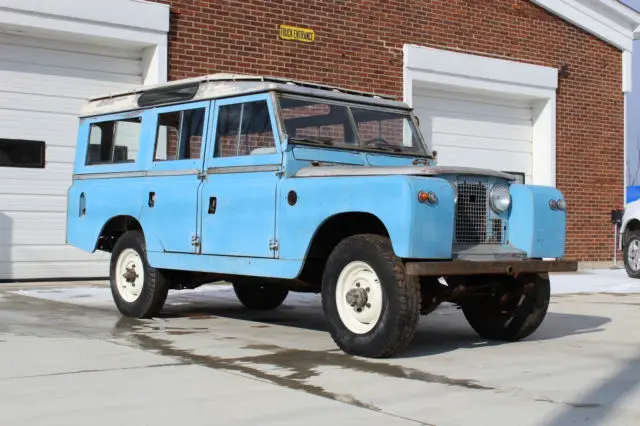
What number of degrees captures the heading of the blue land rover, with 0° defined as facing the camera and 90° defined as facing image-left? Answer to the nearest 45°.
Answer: approximately 315°

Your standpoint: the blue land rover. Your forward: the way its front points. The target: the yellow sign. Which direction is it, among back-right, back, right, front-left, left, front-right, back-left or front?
back-left
